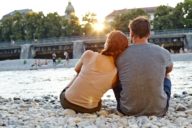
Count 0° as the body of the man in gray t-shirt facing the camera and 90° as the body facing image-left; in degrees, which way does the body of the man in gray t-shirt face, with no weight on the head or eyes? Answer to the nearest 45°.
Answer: approximately 180°

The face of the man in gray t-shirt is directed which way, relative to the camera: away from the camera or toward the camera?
away from the camera

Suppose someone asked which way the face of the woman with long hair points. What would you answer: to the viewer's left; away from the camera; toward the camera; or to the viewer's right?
away from the camera

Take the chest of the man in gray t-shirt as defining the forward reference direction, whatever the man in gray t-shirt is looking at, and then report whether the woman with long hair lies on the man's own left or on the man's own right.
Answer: on the man's own left
